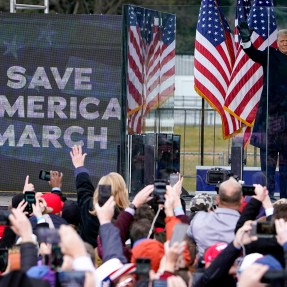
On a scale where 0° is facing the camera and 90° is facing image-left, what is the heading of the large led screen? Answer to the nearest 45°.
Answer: approximately 0°

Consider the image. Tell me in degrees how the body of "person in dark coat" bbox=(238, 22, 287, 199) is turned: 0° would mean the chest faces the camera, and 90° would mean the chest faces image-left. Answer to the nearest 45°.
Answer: approximately 0°

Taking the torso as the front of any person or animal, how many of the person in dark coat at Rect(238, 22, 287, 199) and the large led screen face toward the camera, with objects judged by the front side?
2
